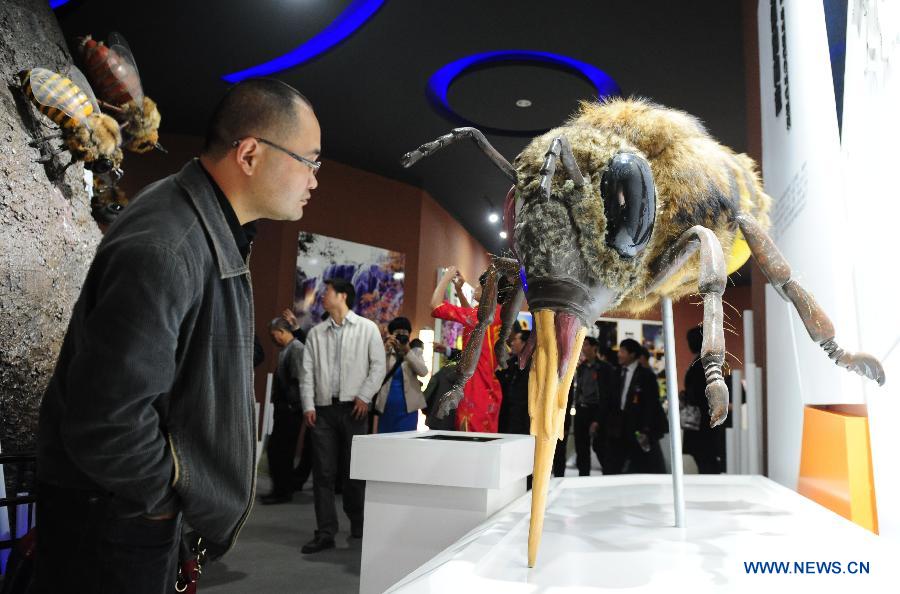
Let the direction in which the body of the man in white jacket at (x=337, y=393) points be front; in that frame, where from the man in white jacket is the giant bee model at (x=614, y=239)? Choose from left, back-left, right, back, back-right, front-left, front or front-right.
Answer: front-left

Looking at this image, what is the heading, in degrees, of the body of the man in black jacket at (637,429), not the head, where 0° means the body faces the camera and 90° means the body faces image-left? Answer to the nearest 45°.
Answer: approximately 45°

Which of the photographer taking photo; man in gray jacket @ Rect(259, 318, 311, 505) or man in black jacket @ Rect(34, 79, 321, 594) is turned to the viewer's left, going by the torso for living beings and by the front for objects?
man in gray jacket @ Rect(259, 318, 311, 505)

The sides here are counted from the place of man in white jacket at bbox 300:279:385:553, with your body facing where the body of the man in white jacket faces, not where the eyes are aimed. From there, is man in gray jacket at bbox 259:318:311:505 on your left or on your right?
on your right

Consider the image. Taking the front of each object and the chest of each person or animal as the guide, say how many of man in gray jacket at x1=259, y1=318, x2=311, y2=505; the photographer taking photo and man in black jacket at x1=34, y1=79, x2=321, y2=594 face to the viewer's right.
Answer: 1

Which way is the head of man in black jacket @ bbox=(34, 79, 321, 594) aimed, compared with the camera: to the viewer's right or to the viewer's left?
to the viewer's right

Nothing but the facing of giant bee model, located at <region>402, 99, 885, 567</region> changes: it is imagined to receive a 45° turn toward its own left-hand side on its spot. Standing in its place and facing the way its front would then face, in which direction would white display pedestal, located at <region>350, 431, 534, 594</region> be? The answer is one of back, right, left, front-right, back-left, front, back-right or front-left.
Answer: back-right

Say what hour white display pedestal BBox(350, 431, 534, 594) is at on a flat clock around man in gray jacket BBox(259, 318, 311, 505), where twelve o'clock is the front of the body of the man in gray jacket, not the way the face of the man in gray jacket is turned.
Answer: The white display pedestal is roughly at 9 o'clock from the man in gray jacket.

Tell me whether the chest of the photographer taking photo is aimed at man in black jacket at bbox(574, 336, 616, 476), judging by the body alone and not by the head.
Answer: no

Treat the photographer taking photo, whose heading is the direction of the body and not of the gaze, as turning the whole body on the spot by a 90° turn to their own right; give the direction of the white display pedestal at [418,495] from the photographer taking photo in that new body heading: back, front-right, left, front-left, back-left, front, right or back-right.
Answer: left

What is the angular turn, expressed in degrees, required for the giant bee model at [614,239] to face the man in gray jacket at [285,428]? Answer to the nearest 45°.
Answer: approximately 90° to its right

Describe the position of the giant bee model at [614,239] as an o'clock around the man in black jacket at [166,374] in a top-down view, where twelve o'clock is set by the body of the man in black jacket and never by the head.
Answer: The giant bee model is roughly at 1 o'clock from the man in black jacket.

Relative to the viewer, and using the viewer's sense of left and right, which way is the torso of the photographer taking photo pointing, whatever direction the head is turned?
facing the viewer

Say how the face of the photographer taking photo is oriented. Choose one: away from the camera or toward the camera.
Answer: toward the camera

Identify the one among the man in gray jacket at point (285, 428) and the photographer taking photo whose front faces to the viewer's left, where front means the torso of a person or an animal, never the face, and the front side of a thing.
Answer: the man in gray jacket

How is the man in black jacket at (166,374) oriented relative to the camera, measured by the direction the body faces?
to the viewer's right

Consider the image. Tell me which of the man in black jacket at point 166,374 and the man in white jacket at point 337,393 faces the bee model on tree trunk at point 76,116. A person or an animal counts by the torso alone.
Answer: the man in white jacket
